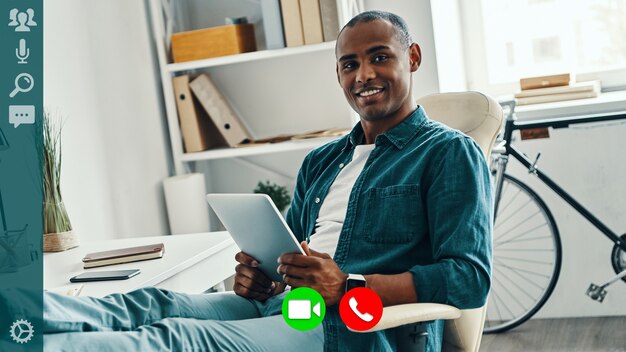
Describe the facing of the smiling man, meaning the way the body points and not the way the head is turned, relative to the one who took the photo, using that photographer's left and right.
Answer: facing the viewer and to the left of the viewer

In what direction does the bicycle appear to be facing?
to the viewer's left

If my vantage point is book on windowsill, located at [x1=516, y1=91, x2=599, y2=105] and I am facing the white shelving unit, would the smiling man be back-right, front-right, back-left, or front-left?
front-left

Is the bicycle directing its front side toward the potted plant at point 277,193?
yes

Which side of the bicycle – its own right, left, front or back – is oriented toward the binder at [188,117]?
front

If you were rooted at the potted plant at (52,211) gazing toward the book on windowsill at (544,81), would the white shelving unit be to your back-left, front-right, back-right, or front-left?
front-left

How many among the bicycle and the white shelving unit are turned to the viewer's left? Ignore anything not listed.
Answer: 1

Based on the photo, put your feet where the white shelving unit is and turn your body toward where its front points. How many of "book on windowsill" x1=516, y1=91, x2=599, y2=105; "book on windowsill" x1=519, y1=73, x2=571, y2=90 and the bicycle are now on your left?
3

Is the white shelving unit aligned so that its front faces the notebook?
yes

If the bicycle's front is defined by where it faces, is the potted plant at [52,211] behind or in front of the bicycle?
in front

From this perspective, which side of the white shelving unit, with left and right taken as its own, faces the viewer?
front
